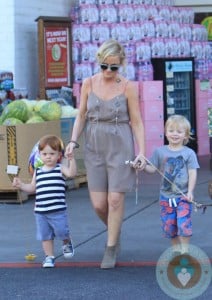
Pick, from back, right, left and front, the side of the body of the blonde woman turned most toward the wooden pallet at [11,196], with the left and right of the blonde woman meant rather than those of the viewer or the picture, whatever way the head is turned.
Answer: back

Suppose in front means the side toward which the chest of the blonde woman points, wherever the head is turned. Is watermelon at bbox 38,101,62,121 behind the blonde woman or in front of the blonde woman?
behind

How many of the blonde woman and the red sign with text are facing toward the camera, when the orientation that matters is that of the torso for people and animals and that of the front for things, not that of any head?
2

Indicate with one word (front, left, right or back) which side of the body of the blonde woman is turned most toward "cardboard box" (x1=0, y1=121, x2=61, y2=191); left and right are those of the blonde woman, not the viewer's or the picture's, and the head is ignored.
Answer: back

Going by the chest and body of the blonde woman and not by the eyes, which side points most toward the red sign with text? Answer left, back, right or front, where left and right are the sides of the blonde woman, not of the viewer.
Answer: back

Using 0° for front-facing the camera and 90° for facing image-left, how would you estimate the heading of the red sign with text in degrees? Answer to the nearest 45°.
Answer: approximately 0°
